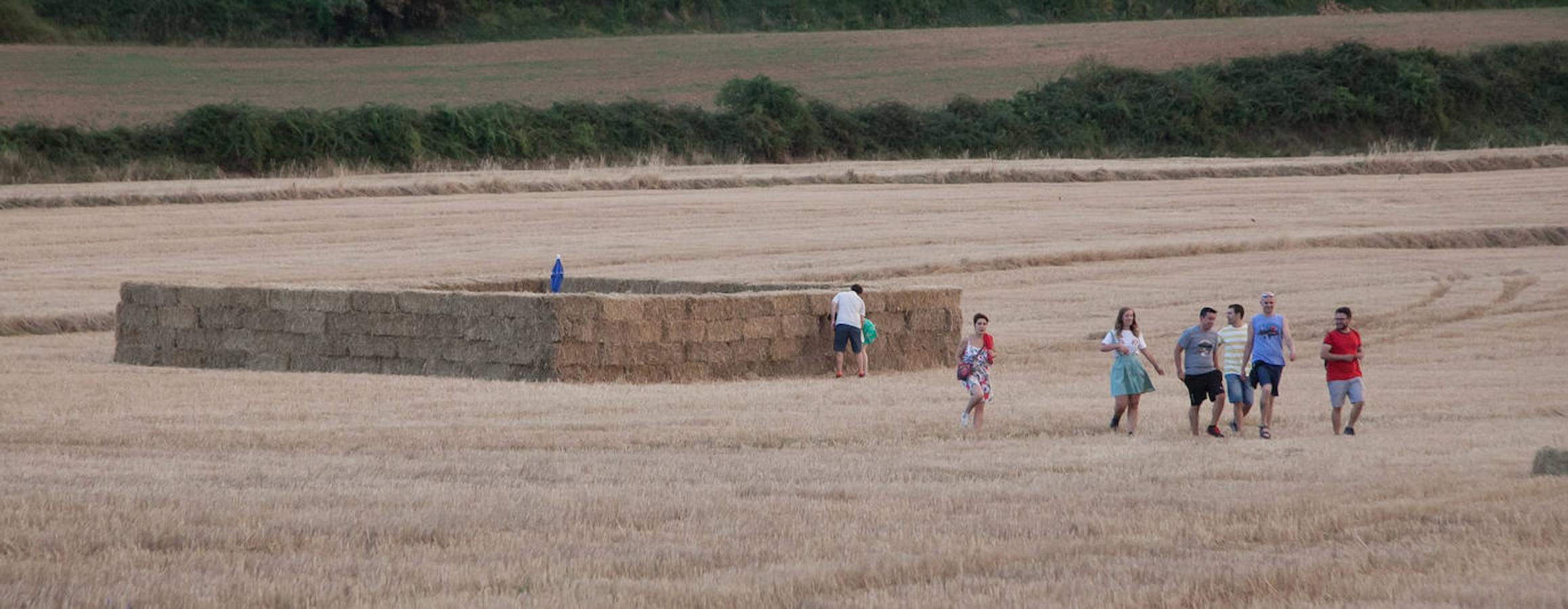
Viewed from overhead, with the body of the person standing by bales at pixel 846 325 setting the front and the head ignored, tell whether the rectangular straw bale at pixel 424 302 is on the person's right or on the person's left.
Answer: on the person's left

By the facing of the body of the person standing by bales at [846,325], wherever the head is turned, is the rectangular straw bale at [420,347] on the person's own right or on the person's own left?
on the person's own left

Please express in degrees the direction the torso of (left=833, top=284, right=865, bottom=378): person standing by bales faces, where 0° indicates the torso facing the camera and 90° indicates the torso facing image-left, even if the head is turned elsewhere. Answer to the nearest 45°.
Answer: approximately 180°

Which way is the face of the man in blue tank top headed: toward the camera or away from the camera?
toward the camera

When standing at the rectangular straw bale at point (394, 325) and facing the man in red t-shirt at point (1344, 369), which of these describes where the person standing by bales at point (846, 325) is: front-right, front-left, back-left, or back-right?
front-left

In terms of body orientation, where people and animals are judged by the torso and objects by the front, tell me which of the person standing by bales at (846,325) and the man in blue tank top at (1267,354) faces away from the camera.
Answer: the person standing by bales

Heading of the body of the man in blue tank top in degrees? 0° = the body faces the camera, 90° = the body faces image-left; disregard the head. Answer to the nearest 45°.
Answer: approximately 0°

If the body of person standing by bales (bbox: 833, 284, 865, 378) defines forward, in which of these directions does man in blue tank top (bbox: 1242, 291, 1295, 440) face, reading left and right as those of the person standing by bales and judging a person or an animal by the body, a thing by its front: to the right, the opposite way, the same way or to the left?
the opposite way

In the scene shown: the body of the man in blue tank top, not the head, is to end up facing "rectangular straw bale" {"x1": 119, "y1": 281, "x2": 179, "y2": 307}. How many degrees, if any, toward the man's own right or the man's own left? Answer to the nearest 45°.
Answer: approximately 90° to the man's own right

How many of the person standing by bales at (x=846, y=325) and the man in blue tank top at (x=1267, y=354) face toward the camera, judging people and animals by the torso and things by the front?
1

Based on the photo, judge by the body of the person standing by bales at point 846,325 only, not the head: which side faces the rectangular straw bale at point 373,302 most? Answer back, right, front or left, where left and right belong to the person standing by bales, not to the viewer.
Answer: left
